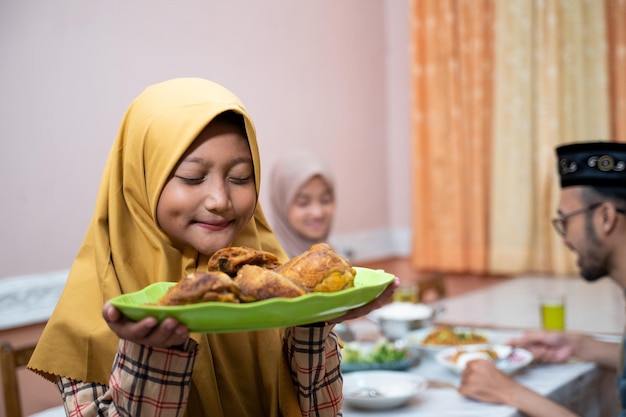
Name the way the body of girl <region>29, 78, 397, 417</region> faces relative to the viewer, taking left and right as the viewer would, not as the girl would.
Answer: facing the viewer and to the right of the viewer

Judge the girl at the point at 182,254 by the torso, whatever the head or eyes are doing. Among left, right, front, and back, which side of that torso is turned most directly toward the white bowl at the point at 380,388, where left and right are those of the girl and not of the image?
left

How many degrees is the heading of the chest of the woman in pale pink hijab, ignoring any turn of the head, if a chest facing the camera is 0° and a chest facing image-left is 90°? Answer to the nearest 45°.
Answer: approximately 315°

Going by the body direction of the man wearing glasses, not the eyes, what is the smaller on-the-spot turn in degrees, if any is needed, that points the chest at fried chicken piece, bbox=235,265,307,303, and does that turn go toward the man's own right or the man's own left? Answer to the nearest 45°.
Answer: approximately 90° to the man's own left

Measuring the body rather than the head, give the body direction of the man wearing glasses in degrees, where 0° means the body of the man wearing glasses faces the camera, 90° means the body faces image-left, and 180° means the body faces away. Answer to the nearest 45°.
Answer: approximately 90°

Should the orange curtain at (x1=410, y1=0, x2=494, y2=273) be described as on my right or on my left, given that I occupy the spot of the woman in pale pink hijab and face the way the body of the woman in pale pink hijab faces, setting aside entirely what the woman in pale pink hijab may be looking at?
on my left

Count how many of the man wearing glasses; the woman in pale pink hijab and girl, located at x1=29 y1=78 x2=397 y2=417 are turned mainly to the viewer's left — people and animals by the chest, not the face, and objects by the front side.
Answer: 1

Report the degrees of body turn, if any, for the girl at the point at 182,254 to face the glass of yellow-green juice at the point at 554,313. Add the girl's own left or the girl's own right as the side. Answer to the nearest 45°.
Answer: approximately 90° to the girl's own left

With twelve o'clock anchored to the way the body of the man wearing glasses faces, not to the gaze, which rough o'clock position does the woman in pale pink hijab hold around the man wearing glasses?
The woman in pale pink hijab is roughly at 1 o'clock from the man wearing glasses.

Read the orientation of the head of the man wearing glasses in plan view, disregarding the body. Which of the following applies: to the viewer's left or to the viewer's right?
to the viewer's left

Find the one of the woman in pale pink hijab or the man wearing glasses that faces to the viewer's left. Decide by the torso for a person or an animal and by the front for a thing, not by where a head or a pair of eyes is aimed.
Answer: the man wearing glasses

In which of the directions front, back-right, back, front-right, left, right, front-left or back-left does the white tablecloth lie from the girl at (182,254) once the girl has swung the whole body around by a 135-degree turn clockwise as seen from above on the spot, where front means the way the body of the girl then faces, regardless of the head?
back-right

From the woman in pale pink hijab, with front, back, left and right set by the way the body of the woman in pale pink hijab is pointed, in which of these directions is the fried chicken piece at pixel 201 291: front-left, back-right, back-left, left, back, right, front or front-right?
front-right
